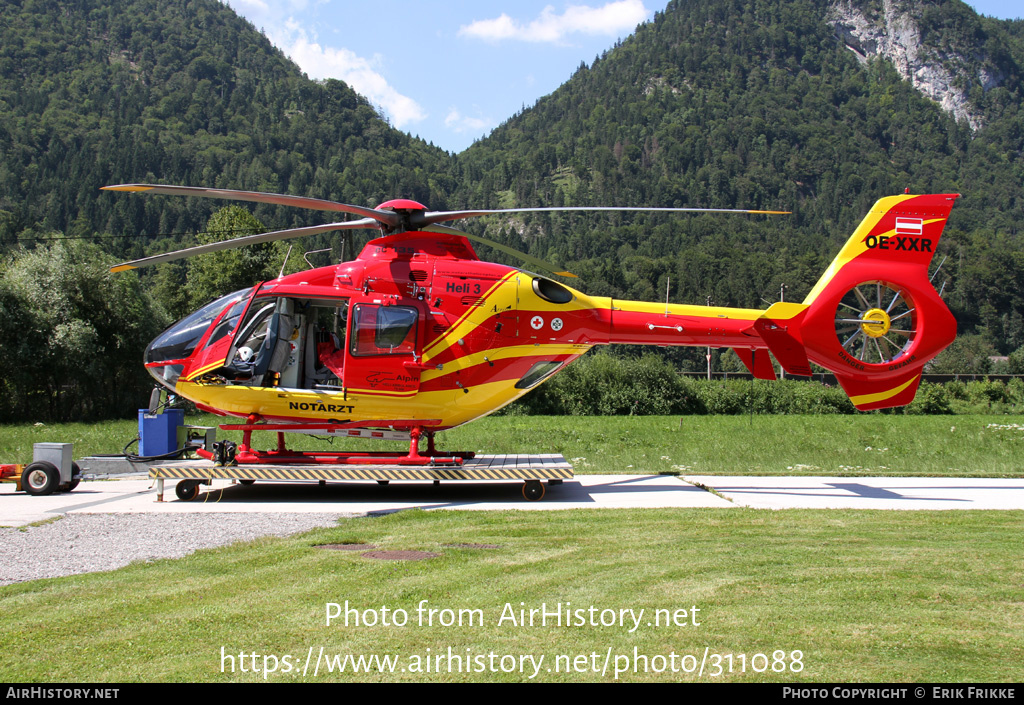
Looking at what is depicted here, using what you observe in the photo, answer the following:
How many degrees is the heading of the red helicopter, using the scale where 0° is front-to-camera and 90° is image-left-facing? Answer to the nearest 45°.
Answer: approximately 90°

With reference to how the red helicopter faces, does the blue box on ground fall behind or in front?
in front

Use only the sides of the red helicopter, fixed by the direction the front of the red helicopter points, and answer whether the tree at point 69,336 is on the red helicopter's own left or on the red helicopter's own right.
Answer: on the red helicopter's own right

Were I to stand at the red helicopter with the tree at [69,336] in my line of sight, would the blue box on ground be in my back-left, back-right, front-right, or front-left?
front-left
